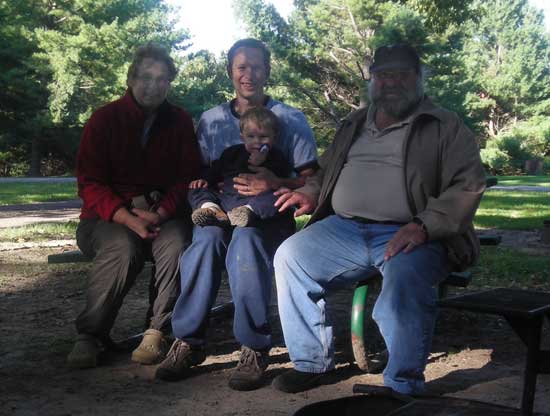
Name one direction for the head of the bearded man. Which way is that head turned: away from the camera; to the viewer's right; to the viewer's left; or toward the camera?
toward the camera

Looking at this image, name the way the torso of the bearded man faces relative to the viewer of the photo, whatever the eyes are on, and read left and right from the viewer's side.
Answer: facing the viewer and to the left of the viewer

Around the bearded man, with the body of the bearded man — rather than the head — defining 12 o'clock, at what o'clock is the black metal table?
The black metal table is roughly at 9 o'clock from the bearded man.
